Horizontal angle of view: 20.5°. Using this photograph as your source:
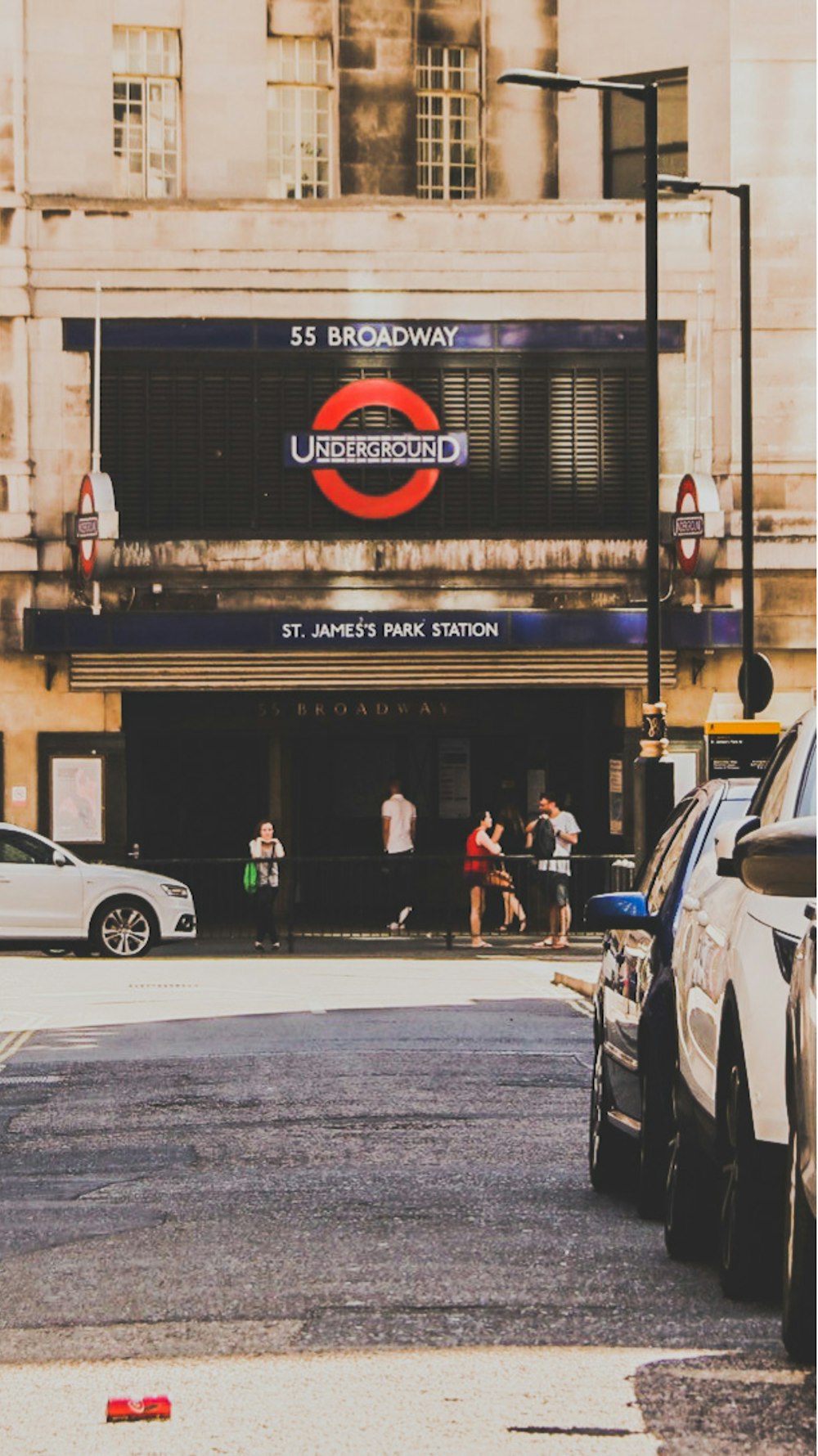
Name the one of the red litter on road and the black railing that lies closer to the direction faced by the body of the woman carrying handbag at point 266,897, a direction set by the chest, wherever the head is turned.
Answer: the red litter on road

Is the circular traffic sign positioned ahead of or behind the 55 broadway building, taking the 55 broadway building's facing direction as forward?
ahead

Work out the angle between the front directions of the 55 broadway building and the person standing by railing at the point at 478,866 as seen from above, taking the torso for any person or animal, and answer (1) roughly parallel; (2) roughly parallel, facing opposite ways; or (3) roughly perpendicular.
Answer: roughly perpendicular

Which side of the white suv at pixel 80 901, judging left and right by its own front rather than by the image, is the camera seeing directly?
right

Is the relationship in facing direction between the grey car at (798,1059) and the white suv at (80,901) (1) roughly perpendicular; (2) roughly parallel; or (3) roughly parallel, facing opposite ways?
roughly perpendicular

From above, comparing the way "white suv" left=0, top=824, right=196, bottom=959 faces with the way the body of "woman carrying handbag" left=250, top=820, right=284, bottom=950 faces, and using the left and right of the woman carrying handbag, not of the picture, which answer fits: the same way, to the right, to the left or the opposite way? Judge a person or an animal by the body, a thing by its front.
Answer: to the left

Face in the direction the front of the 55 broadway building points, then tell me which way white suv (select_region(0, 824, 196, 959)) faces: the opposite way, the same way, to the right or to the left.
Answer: to the left

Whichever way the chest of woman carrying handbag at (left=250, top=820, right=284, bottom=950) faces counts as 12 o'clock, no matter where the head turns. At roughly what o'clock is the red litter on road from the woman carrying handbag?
The red litter on road is roughly at 12 o'clock from the woman carrying handbag.

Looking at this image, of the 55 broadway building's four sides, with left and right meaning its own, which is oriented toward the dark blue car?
front

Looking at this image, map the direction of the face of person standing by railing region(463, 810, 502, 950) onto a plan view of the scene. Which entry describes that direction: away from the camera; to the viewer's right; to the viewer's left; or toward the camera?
to the viewer's right

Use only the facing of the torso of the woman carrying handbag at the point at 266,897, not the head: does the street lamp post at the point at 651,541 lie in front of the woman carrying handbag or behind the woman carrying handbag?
in front
